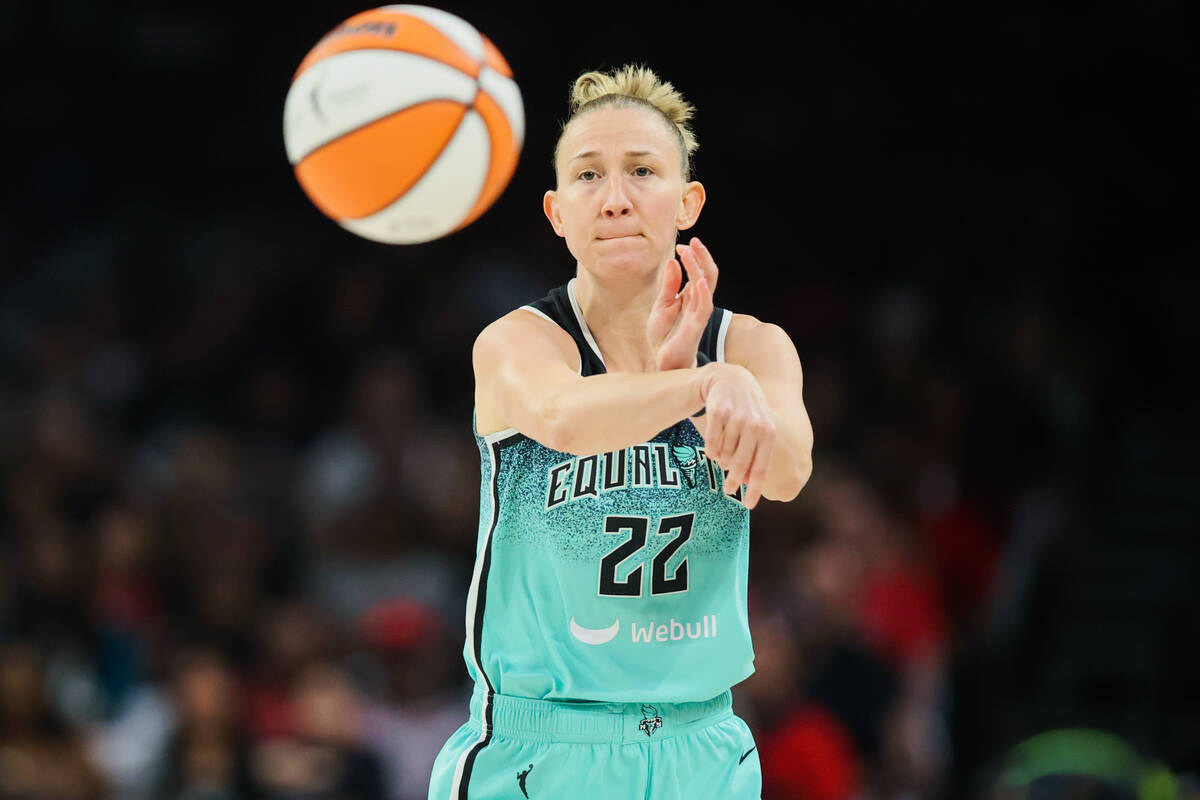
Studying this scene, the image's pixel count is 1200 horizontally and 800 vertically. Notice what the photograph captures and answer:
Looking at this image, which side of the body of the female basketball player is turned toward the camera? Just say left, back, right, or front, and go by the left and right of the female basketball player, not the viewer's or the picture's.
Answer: front

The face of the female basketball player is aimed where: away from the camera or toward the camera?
toward the camera
